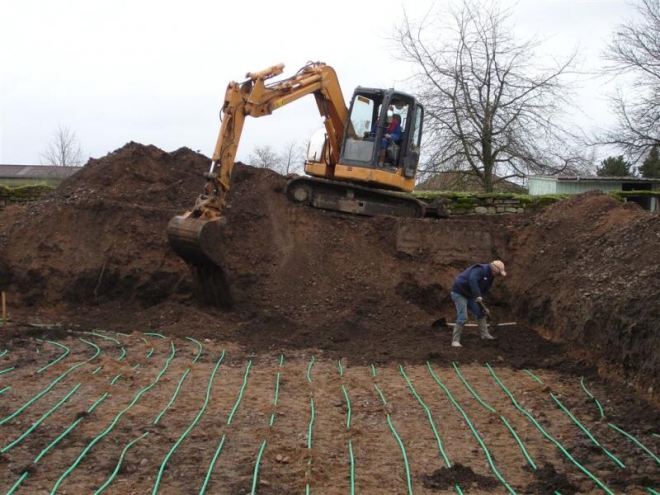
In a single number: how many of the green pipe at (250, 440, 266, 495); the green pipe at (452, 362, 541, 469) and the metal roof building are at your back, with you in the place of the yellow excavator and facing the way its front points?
1

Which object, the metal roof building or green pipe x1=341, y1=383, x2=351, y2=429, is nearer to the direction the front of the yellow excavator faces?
the green pipe

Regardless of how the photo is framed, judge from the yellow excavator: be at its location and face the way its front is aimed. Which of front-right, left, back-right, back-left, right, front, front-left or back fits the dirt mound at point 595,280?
left

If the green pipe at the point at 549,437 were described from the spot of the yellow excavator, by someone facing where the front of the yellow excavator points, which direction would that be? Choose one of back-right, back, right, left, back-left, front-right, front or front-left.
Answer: front-left

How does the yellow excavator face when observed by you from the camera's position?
facing the viewer and to the left of the viewer

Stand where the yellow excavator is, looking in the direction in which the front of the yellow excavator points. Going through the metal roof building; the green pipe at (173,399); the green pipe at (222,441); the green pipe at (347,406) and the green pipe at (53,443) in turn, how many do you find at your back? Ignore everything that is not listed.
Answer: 1

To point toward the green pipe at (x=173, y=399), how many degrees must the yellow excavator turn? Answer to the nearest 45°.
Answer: approximately 45° to its left

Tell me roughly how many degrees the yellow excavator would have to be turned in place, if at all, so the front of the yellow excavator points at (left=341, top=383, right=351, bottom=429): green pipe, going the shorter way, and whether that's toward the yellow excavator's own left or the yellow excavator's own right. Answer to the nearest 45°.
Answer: approximately 45° to the yellow excavator's own left

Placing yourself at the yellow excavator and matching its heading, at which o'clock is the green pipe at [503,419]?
The green pipe is roughly at 10 o'clock from the yellow excavator.

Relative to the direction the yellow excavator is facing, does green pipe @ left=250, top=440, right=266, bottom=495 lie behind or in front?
in front

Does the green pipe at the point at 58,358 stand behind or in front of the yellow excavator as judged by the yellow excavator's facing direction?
in front

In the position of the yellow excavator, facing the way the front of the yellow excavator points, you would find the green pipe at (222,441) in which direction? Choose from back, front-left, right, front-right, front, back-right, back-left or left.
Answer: front-left

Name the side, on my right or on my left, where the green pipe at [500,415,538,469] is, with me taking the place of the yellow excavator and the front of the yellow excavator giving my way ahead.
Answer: on my left

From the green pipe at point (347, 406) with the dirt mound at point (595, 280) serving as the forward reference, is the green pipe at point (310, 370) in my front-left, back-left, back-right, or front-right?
front-left

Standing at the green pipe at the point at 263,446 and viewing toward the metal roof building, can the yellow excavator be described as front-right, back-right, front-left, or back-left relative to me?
front-left

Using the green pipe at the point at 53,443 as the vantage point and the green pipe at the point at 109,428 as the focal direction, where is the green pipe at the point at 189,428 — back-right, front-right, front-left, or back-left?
front-right

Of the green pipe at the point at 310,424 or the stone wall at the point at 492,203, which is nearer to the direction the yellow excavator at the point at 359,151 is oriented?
the green pipe

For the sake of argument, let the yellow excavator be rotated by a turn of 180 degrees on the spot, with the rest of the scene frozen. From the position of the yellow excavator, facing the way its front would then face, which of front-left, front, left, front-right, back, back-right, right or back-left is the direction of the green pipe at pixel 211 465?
back-right

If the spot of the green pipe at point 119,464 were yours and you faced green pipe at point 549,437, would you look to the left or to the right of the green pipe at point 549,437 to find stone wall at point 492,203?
left
